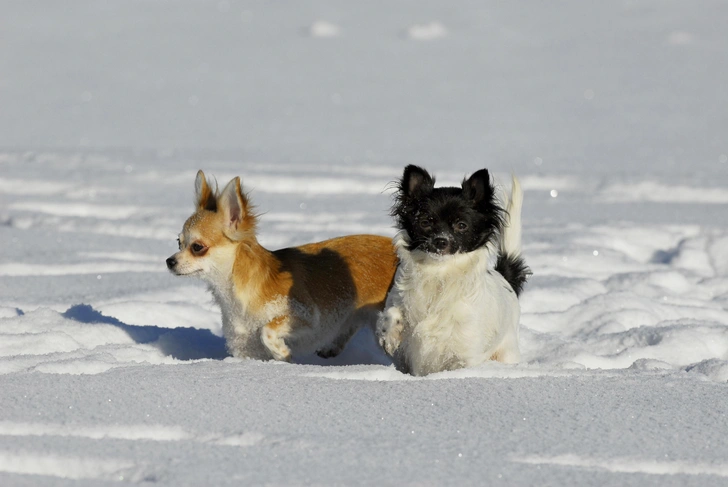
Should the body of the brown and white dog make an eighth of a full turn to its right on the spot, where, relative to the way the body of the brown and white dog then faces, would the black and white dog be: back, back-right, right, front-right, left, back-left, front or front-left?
back

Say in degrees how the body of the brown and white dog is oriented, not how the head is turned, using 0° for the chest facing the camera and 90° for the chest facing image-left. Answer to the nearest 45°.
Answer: approximately 90°
